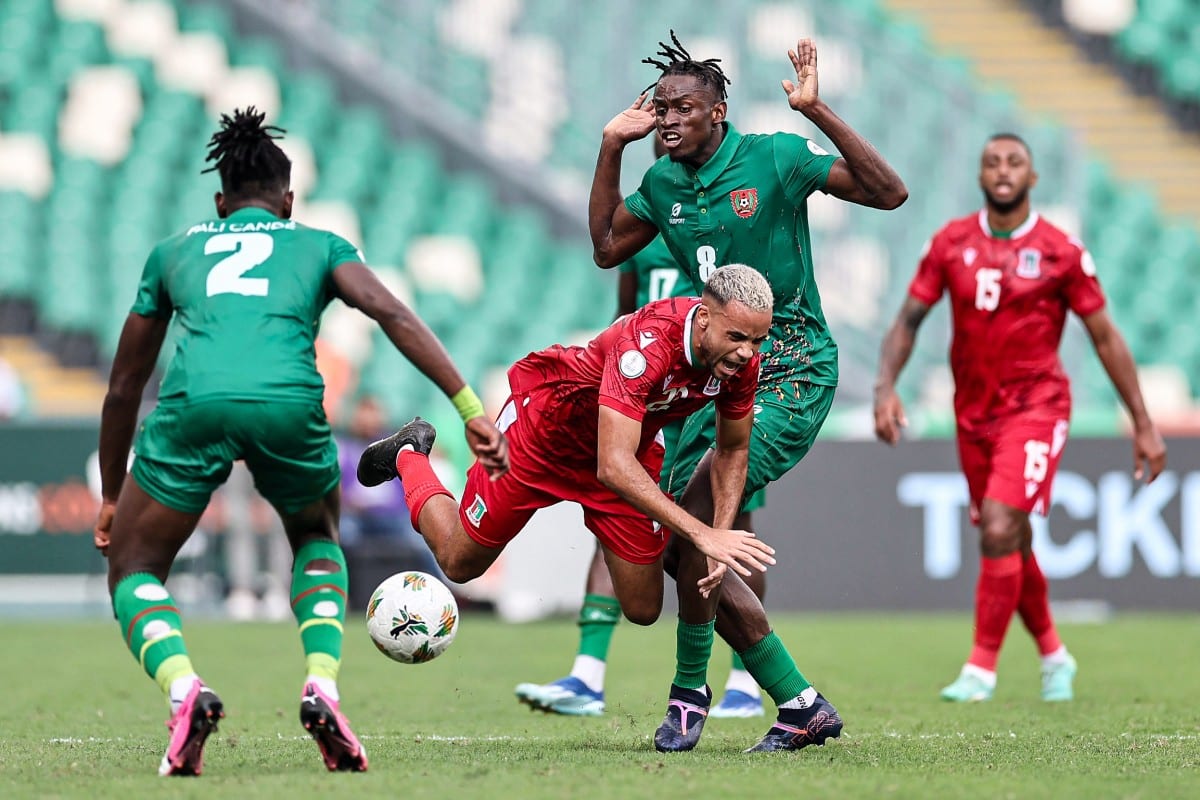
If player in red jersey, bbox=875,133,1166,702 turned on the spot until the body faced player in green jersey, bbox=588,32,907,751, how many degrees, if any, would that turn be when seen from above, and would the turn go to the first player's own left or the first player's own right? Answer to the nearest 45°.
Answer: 0° — they already face them

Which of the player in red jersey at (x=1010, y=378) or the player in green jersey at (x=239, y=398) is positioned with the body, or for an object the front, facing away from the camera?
the player in green jersey

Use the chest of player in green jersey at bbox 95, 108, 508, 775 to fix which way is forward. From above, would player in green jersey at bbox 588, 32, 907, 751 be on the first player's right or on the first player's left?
on the first player's right

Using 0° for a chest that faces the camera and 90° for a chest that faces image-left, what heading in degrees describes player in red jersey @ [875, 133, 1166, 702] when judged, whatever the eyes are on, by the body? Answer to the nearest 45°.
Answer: approximately 0°

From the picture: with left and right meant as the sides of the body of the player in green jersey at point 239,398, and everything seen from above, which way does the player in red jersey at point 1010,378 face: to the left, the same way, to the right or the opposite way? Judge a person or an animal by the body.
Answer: the opposite way

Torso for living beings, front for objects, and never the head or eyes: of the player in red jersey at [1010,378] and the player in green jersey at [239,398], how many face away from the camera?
1

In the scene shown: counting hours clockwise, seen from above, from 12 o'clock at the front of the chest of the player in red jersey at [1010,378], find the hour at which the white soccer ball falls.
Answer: The white soccer ball is roughly at 1 o'clock from the player in red jersey.

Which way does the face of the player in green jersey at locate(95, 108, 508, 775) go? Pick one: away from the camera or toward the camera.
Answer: away from the camera

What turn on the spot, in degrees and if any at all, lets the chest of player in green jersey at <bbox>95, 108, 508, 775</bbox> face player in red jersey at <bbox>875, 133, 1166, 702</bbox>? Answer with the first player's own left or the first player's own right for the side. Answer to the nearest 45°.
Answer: approximately 45° to the first player's own right

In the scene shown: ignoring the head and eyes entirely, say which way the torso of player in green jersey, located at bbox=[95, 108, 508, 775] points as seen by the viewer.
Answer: away from the camera
